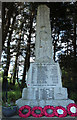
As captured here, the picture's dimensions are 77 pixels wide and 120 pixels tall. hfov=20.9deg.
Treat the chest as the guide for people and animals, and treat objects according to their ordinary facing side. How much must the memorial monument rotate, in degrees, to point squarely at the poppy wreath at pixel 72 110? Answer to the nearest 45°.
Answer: approximately 45° to its left

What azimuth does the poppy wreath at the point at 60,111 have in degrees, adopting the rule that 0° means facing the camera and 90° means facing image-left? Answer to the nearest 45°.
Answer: approximately 0°

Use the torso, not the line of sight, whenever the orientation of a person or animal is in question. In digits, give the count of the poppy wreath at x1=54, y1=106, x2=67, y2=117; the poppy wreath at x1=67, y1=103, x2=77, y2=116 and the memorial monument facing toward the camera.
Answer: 3

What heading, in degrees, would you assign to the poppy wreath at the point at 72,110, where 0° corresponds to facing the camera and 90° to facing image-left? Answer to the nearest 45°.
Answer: approximately 0°

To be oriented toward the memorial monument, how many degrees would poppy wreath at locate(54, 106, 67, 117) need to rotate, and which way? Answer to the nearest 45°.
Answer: approximately 135° to its right
